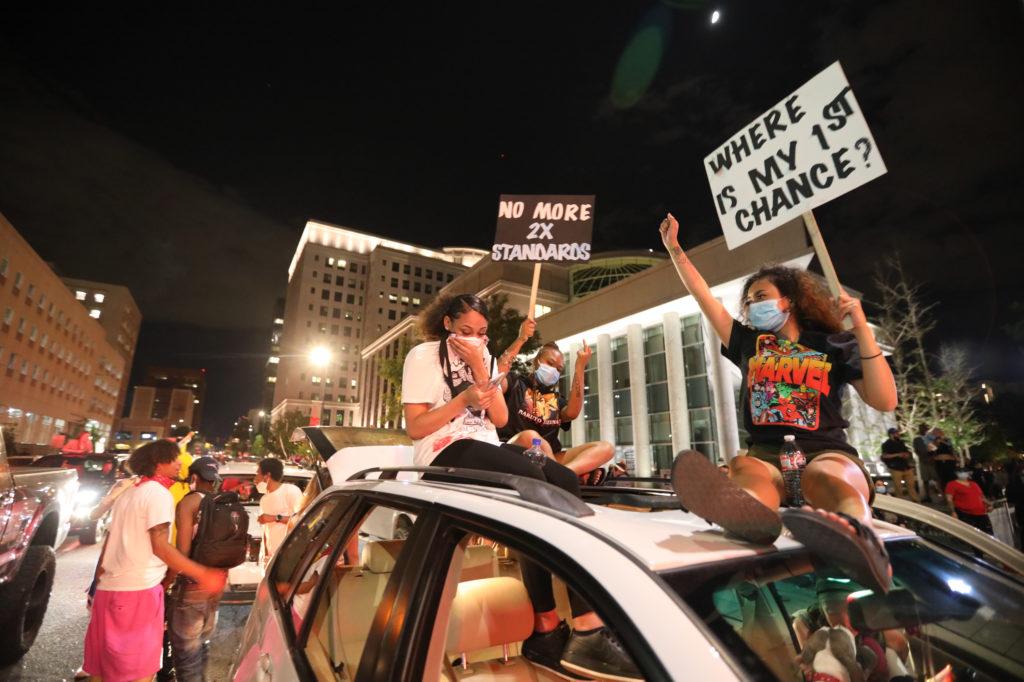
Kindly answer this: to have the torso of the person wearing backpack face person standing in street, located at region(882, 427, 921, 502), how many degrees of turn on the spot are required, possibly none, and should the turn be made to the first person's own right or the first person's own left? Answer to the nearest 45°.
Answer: approximately 135° to the first person's own right

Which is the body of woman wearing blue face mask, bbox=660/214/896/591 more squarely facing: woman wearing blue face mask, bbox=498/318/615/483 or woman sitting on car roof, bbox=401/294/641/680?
the woman sitting on car roof

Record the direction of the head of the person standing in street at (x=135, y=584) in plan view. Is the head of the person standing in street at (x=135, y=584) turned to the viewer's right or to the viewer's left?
to the viewer's right

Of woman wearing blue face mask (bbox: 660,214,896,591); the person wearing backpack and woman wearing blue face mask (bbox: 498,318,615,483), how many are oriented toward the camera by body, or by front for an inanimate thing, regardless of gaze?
2

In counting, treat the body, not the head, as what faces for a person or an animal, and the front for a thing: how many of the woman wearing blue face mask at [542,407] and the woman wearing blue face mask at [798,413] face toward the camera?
2

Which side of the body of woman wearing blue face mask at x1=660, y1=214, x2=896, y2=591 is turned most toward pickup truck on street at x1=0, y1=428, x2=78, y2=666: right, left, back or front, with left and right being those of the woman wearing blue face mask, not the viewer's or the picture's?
right
